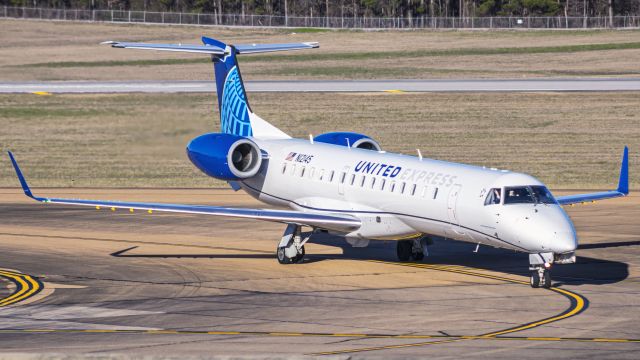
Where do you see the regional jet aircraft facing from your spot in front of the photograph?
facing the viewer and to the right of the viewer
